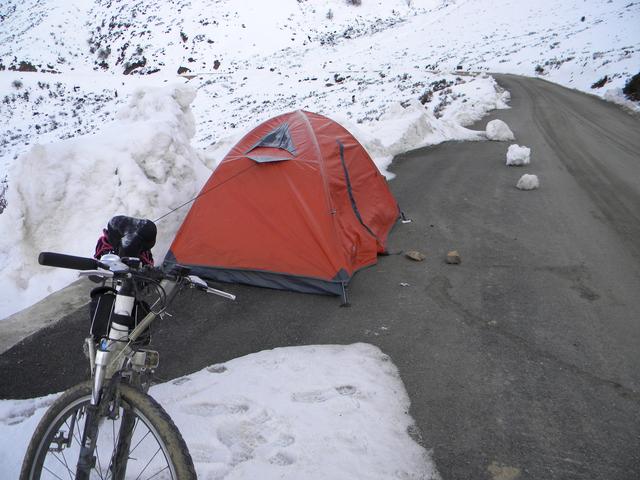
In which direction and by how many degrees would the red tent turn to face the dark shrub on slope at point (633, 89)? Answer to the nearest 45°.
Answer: approximately 45° to its left

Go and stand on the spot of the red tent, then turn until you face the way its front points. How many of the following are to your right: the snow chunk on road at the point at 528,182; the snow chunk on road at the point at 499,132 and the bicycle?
1

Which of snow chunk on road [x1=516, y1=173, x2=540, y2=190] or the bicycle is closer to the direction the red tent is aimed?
the snow chunk on road

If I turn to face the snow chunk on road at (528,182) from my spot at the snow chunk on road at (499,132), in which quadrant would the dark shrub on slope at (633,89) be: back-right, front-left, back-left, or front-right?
back-left

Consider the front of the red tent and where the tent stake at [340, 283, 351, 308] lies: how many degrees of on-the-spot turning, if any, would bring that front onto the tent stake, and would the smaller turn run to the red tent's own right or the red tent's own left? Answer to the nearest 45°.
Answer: approximately 45° to the red tent's own right

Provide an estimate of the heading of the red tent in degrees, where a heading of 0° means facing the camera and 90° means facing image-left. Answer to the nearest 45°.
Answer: approximately 270°

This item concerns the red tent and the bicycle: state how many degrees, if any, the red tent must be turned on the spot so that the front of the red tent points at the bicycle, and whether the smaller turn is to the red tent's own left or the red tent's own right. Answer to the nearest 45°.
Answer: approximately 90° to the red tent's own right

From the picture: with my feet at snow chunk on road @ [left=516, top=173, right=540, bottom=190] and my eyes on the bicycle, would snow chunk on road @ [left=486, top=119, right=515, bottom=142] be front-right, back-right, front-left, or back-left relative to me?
back-right
